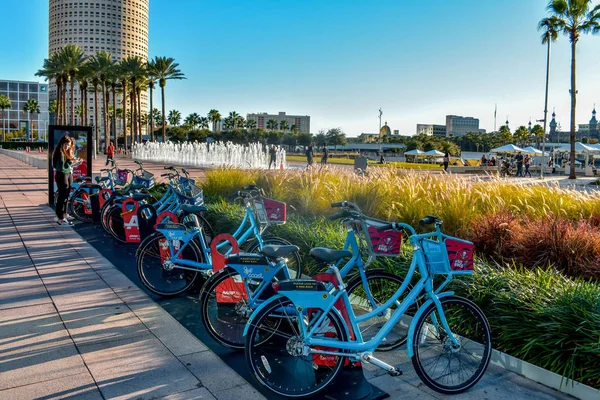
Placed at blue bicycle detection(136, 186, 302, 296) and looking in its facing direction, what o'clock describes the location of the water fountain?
The water fountain is roughly at 9 o'clock from the blue bicycle.

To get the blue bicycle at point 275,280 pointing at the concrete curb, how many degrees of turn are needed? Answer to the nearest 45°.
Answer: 0° — it already faces it

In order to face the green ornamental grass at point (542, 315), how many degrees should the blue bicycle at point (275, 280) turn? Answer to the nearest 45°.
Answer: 0° — it already faces it

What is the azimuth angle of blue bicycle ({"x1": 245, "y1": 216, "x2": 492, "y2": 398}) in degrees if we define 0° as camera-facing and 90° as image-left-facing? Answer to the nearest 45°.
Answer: approximately 270°

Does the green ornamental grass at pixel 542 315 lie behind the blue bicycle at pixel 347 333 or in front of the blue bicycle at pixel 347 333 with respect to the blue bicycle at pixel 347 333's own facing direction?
in front

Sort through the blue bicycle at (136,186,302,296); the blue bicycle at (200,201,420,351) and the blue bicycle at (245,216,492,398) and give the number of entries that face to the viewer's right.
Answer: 3

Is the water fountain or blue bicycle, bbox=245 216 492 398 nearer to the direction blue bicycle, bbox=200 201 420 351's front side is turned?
the blue bicycle

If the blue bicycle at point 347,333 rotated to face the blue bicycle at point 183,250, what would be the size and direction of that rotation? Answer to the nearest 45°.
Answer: approximately 135° to its left

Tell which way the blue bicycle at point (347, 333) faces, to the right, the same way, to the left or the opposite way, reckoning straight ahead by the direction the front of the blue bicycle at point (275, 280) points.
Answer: the same way

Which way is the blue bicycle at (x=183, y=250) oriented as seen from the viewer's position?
to the viewer's right

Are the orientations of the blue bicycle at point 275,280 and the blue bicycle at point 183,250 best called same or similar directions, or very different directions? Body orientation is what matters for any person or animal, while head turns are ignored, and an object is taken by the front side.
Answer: same or similar directions

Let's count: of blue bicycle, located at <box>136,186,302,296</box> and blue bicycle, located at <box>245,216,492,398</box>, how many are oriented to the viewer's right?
2

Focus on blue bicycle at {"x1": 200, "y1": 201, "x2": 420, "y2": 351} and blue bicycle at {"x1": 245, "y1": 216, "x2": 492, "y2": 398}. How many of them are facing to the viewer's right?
2

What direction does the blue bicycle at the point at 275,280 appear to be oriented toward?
to the viewer's right

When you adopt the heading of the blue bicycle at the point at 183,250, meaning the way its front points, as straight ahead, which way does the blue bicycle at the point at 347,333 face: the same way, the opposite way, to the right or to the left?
the same way

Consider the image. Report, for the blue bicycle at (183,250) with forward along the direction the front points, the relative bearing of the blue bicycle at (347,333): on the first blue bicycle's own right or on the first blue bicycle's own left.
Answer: on the first blue bicycle's own right
